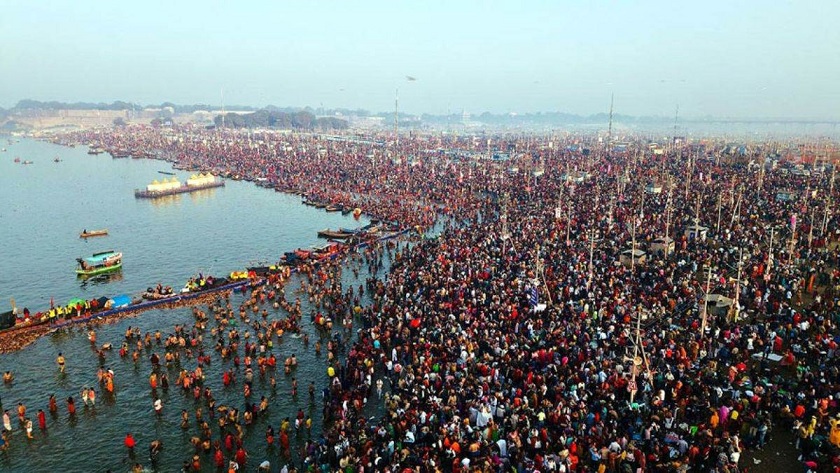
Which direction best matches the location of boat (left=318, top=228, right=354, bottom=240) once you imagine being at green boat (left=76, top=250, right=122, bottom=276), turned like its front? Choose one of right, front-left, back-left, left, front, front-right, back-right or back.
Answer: front

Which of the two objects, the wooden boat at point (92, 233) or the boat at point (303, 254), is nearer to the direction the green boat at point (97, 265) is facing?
the boat

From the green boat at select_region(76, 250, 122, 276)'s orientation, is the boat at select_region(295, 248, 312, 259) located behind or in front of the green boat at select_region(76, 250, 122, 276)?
in front

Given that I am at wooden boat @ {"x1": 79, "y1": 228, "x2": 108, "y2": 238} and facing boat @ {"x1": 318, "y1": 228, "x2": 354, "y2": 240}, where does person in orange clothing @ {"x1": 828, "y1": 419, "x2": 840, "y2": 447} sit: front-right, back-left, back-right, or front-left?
front-right

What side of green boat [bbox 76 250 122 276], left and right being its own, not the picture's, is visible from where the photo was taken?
right

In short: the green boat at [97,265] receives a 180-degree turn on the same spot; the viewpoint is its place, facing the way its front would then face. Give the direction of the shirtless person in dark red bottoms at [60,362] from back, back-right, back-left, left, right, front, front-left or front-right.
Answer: left

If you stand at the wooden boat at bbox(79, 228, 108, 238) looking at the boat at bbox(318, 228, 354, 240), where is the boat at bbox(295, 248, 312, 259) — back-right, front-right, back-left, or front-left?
front-right

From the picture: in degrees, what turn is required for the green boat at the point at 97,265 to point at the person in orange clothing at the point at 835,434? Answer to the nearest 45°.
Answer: approximately 45° to its right
